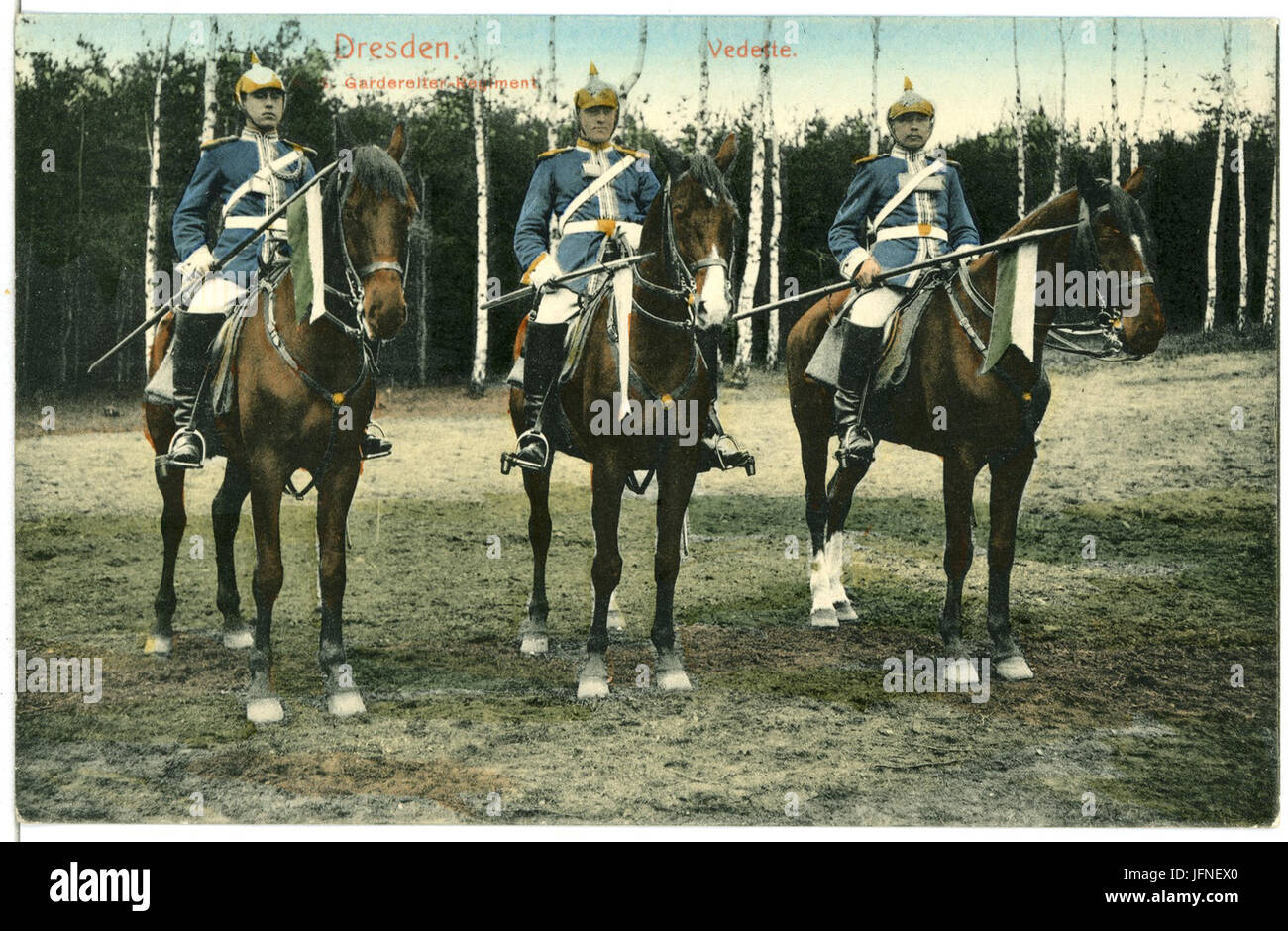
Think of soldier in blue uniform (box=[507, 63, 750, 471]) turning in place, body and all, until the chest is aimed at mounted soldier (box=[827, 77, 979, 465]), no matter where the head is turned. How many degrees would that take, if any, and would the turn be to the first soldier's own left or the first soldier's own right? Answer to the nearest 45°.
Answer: approximately 90° to the first soldier's own left

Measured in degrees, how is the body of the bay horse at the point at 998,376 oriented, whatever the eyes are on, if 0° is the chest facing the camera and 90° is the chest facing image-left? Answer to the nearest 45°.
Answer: approximately 315°

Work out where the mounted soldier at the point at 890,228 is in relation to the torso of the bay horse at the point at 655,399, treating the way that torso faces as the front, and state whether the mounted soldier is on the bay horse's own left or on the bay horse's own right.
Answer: on the bay horse's own left
